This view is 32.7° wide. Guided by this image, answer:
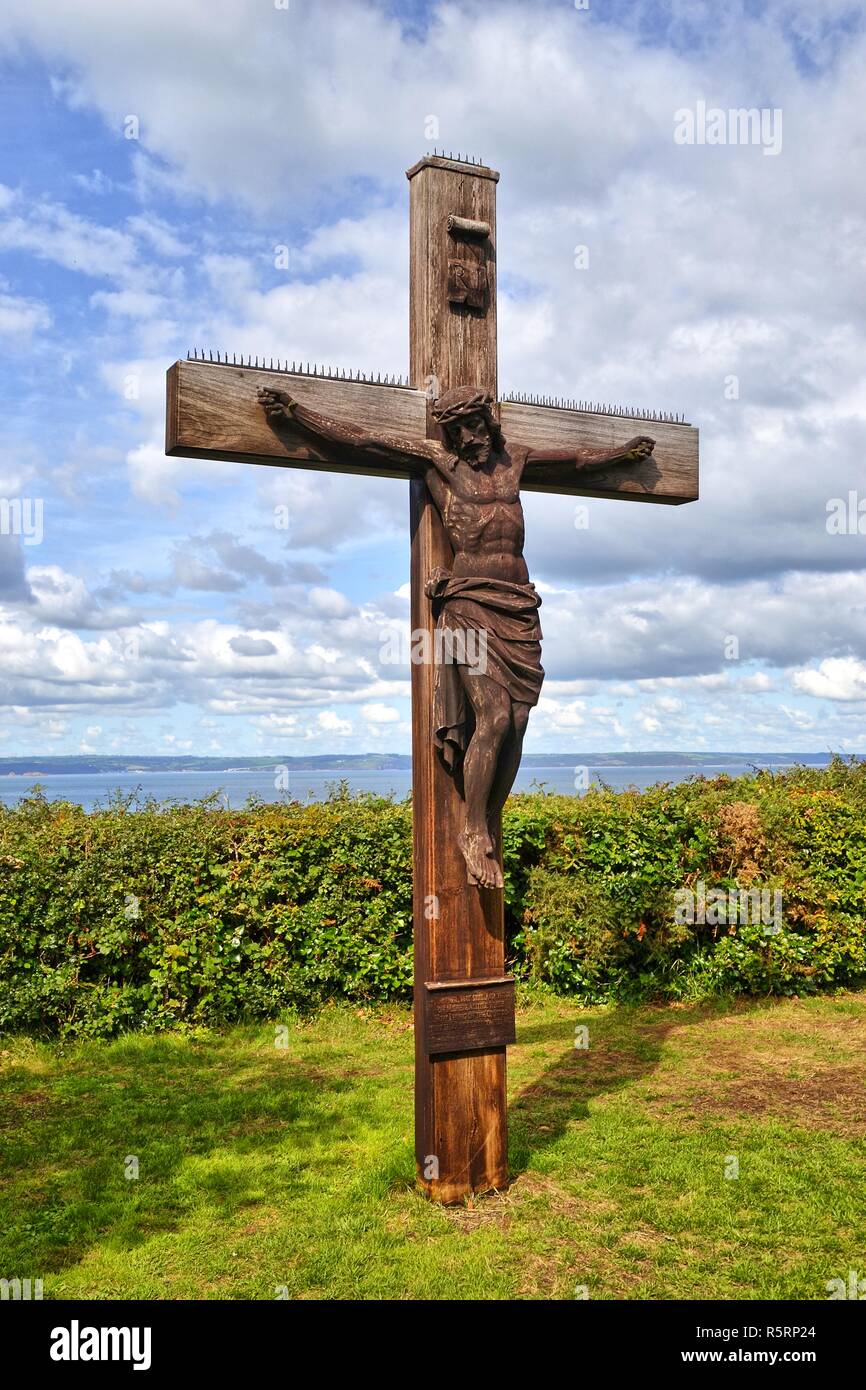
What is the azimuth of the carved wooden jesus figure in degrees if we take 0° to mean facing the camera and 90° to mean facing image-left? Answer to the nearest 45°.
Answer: approximately 315°

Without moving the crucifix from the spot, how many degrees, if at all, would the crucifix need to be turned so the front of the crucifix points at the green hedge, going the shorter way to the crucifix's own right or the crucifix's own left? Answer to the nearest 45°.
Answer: approximately 135° to the crucifix's own left

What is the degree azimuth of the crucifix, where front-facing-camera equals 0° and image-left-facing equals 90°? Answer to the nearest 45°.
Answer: approximately 315°

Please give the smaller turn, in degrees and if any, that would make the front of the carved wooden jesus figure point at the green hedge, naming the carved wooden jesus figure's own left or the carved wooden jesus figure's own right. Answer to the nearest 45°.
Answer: approximately 135° to the carved wooden jesus figure's own left
